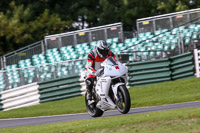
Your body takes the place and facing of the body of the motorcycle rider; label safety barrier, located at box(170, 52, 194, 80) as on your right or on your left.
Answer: on your left

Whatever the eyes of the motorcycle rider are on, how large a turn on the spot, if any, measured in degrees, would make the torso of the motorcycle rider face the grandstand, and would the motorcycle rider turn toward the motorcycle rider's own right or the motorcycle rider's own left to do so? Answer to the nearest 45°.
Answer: approximately 135° to the motorcycle rider's own left

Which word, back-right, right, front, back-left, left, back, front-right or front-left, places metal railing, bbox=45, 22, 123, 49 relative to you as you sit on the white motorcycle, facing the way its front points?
back-left

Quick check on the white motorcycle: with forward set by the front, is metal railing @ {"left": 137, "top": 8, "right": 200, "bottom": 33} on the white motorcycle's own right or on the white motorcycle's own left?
on the white motorcycle's own left

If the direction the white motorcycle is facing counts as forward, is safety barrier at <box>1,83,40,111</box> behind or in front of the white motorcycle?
behind

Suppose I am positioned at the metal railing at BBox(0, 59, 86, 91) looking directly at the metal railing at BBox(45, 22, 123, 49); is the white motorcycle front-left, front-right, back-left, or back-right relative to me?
back-right

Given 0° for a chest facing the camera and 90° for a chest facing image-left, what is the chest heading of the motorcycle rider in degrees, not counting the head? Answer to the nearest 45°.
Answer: approximately 315°

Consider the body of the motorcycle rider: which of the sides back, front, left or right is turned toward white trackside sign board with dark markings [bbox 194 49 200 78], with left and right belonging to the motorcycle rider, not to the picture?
left

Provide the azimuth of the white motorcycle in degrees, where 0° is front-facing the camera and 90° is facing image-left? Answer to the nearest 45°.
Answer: approximately 315°

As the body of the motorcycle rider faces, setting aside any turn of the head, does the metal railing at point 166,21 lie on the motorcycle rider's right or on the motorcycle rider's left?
on the motorcycle rider's left
